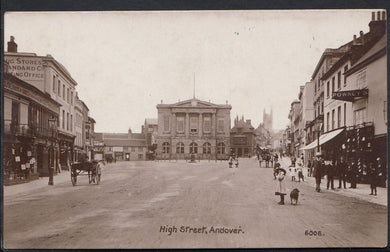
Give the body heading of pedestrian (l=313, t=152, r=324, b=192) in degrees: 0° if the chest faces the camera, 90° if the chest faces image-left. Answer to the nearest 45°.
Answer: approximately 0°

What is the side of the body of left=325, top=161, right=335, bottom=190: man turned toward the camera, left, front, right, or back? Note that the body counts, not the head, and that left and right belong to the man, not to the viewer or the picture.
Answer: front

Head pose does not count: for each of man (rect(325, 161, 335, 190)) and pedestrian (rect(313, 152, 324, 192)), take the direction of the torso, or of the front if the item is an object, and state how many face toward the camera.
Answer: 2
